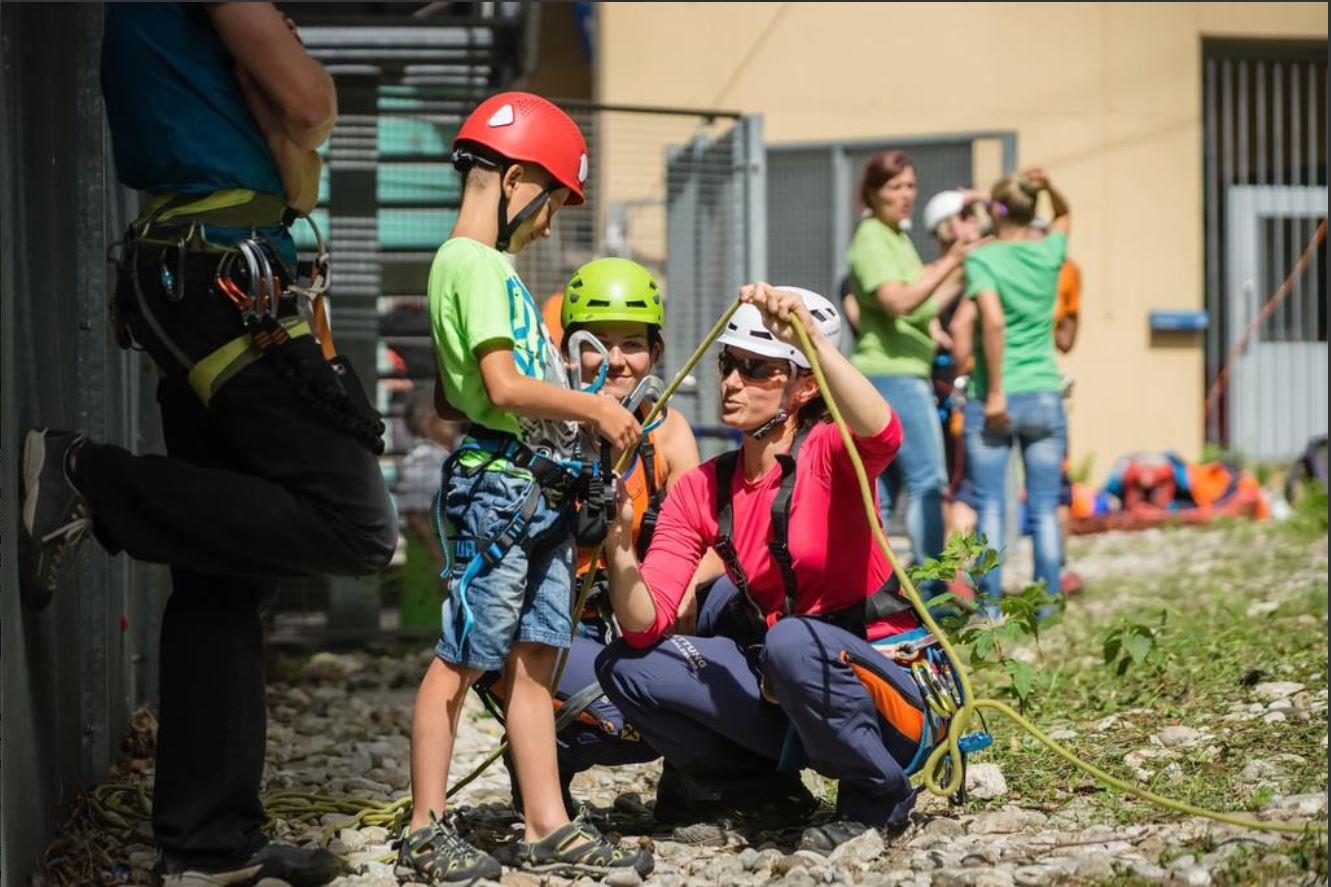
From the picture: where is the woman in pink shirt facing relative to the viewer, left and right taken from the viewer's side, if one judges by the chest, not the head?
facing the viewer and to the left of the viewer

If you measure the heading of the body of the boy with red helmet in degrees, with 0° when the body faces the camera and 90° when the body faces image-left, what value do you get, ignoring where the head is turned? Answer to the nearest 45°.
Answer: approximately 270°

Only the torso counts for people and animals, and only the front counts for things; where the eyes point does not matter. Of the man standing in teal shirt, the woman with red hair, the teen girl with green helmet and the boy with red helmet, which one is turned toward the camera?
the teen girl with green helmet

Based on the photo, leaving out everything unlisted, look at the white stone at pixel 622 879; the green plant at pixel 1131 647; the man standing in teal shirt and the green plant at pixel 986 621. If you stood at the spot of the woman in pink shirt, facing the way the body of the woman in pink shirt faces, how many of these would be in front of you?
2

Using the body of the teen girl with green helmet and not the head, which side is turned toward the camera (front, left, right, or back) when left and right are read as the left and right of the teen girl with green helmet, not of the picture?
front

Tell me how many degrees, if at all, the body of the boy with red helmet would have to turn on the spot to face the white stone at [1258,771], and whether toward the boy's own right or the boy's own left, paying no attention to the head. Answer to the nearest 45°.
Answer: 0° — they already face it

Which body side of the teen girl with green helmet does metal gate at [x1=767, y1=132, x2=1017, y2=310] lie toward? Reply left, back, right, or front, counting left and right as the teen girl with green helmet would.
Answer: back

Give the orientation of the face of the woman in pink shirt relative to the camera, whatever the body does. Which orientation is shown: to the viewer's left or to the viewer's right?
to the viewer's left

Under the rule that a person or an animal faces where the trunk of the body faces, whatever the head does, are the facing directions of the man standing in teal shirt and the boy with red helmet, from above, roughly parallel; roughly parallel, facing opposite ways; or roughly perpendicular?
roughly parallel

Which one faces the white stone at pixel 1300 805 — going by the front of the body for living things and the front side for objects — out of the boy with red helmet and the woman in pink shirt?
the boy with red helmet

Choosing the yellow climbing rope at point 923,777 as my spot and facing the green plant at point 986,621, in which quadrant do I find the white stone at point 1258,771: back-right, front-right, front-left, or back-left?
front-right

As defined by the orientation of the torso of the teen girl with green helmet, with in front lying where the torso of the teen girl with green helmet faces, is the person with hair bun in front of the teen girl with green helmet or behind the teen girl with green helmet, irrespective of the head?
behind

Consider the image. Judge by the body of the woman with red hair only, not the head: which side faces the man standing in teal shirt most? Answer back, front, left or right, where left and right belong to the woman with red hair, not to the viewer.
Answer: right
